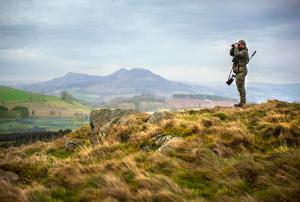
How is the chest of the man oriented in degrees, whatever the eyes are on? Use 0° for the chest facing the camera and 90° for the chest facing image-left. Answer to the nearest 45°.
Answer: approximately 90°

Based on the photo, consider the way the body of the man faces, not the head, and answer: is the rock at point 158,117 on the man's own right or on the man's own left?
on the man's own left

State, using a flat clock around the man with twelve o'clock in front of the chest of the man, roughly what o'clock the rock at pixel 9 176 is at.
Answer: The rock is roughly at 10 o'clock from the man.

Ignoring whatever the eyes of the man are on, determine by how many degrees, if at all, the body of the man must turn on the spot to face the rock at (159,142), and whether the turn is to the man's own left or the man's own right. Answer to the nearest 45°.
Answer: approximately 90° to the man's own left
